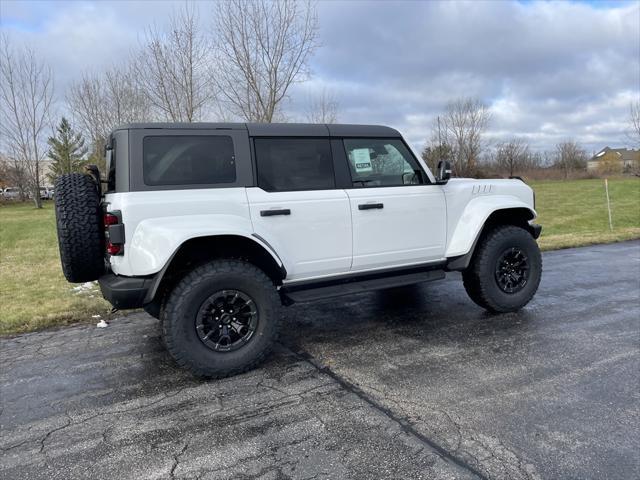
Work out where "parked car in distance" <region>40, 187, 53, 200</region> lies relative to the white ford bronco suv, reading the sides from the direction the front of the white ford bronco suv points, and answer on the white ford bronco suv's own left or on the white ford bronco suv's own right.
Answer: on the white ford bronco suv's own left

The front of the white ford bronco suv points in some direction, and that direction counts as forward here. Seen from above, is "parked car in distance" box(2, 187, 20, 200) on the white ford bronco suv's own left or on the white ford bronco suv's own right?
on the white ford bronco suv's own left

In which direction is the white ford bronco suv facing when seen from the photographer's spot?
facing away from the viewer and to the right of the viewer
